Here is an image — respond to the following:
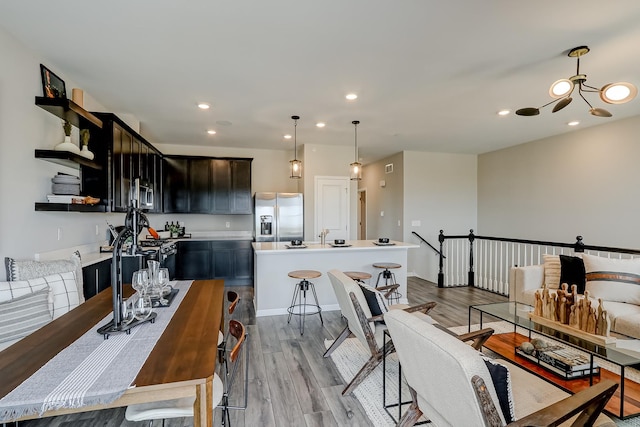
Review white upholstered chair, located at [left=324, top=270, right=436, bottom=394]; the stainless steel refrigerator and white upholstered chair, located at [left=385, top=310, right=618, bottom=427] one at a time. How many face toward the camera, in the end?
1

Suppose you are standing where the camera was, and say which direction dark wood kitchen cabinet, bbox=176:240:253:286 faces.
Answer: facing the viewer

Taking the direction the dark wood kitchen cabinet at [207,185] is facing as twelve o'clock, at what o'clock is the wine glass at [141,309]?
The wine glass is roughly at 12 o'clock from the dark wood kitchen cabinet.

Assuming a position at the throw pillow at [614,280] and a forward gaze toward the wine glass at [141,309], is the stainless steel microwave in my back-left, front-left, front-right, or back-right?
front-right

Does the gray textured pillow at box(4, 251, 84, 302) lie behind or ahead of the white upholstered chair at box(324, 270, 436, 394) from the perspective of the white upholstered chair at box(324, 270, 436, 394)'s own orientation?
behind

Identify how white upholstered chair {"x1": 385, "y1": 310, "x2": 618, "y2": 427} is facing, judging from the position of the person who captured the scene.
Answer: facing away from the viewer and to the right of the viewer

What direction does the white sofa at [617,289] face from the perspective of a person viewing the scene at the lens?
facing the viewer and to the left of the viewer

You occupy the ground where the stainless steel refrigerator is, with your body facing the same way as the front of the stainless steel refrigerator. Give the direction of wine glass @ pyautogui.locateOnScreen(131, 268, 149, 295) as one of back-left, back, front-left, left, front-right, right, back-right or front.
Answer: front

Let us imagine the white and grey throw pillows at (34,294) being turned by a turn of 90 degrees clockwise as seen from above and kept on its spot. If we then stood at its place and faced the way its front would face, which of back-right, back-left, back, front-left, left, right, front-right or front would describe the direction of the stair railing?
back-left

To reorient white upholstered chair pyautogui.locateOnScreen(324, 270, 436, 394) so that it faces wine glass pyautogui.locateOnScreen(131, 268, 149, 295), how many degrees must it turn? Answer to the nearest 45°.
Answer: approximately 180°

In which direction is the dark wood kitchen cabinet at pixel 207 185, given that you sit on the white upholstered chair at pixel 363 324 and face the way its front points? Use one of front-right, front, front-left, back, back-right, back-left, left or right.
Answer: left

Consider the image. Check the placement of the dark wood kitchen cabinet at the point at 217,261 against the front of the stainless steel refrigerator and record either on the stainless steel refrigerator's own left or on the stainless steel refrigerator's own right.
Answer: on the stainless steel refrigerator's own right

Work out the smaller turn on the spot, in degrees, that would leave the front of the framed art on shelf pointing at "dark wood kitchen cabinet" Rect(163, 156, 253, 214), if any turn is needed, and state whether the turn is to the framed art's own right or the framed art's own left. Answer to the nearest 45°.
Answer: approximately 90° to the framed art's own left

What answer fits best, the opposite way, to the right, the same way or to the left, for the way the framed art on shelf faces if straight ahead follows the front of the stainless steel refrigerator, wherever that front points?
to the left

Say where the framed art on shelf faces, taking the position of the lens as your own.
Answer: facing the viewer and to the right of the viewer

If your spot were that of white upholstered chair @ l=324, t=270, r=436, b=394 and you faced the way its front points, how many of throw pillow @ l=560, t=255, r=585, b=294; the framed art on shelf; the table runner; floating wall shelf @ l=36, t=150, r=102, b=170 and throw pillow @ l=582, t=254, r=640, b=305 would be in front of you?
2

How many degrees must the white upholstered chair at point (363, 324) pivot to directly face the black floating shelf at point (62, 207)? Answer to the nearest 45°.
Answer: approximately 135° to its left

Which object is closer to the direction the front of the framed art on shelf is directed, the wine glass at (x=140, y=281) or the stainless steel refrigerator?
the wine glass

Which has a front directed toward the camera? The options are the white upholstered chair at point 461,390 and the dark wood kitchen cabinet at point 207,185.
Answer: the dark wood kitchen cabinet

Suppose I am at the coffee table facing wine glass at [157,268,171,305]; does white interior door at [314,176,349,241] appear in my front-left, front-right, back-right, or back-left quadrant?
front-right

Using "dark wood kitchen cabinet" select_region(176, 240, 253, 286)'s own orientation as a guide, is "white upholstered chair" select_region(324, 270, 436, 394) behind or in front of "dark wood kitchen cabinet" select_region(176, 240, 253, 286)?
in front

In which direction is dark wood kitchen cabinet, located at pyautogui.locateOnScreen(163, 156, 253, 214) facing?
toward the camera

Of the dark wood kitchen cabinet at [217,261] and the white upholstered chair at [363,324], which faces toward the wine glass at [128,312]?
the dark wood kitchen cabinet

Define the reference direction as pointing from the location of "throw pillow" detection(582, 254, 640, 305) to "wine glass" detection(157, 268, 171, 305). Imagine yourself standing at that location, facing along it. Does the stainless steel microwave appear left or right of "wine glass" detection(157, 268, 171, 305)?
right

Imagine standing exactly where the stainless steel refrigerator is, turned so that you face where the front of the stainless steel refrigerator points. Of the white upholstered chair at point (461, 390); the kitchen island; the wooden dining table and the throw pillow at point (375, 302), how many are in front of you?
4

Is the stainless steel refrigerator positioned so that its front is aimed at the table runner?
yes

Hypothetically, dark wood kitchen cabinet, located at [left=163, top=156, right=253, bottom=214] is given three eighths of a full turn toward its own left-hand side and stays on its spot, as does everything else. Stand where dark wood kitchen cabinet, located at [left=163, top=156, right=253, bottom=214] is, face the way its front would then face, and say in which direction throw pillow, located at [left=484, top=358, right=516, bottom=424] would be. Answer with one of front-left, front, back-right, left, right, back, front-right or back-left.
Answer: back-right
